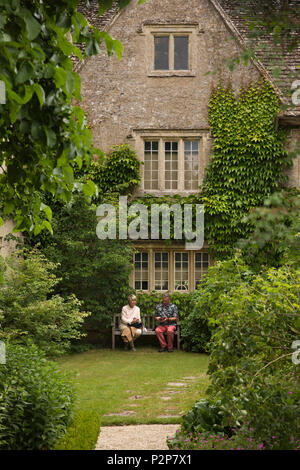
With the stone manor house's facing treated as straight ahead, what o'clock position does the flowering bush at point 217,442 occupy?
The flowering bush is roughly at 12 o'clock from the stone manor house.

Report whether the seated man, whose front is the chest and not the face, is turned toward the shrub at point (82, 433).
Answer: yes

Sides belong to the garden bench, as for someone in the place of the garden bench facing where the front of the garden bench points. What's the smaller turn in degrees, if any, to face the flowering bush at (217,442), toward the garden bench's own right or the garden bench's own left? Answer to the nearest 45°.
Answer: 0° — it already faces it

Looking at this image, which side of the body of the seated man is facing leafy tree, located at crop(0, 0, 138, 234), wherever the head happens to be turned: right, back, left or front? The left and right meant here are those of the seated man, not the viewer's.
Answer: front

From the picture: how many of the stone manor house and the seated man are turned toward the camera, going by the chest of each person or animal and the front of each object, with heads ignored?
2
